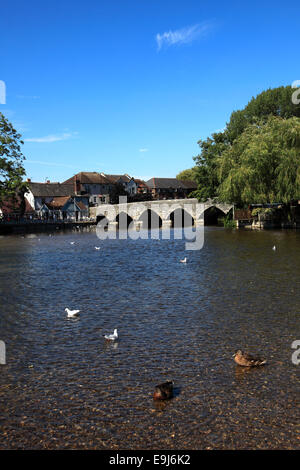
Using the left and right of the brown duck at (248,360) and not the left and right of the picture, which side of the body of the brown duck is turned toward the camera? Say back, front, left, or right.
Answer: left

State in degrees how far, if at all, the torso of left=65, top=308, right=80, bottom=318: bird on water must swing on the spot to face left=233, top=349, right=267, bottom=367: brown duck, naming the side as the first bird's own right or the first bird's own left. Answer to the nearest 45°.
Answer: approximately 135° to the first bird's own left

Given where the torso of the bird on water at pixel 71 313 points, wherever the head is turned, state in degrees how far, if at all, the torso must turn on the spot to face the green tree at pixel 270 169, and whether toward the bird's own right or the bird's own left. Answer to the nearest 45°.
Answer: approximately 135° to the bird's own right

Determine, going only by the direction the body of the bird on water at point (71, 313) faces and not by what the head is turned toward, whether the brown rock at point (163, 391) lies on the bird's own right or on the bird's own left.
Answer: on the bird's own left

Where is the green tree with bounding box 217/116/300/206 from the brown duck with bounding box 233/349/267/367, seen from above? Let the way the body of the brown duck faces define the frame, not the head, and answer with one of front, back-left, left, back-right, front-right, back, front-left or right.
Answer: right

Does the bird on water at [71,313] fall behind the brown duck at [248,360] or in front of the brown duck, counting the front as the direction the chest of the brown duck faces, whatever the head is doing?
in front

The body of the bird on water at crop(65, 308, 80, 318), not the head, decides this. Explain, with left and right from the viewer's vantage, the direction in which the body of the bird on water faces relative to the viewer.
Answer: facing to the left of the viewer
